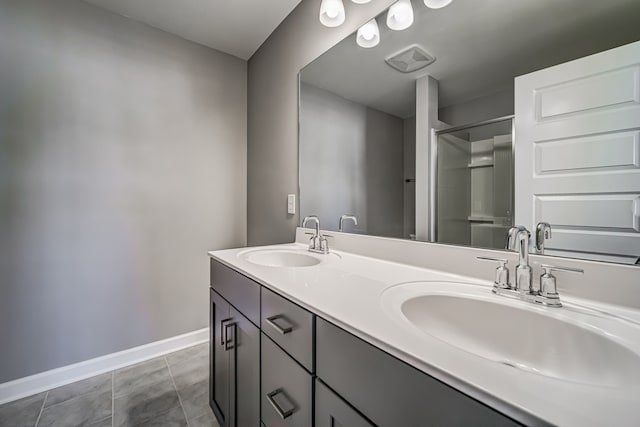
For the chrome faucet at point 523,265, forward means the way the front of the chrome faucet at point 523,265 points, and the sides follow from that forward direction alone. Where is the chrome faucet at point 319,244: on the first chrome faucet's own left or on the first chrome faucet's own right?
on the first chrome faucet's own right

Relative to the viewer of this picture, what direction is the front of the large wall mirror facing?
facing the viewer and to the left of the viewer

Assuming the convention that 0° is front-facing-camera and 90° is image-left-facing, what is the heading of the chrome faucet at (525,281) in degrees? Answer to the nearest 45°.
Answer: approximately 45°

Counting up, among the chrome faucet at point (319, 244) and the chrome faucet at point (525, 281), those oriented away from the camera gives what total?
0

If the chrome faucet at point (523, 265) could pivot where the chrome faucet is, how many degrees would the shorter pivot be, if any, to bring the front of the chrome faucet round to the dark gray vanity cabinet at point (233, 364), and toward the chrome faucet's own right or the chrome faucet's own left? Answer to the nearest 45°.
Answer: approximately 45° to the chrome faucet's own right

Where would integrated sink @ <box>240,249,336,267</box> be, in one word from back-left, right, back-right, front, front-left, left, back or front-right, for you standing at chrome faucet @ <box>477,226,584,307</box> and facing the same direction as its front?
front-right

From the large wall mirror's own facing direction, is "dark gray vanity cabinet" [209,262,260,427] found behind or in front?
in front

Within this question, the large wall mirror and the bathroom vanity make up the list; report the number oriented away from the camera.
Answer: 0

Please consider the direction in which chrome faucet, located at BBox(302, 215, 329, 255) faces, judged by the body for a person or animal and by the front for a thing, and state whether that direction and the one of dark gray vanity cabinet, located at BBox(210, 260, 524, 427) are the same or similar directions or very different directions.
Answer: same or similar directions

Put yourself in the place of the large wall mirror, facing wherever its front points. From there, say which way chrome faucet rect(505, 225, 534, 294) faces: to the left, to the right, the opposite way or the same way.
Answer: the same way

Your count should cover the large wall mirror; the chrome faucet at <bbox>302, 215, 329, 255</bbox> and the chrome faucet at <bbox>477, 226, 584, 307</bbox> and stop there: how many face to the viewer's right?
0

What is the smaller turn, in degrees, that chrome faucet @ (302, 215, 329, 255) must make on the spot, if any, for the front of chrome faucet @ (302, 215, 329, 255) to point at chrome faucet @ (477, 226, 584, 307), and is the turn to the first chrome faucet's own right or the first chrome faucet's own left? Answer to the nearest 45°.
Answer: approximately 90° to the first chrome faucet's own left

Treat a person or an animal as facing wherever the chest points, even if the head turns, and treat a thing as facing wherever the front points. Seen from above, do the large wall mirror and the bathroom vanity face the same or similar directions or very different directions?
same or similar directions
